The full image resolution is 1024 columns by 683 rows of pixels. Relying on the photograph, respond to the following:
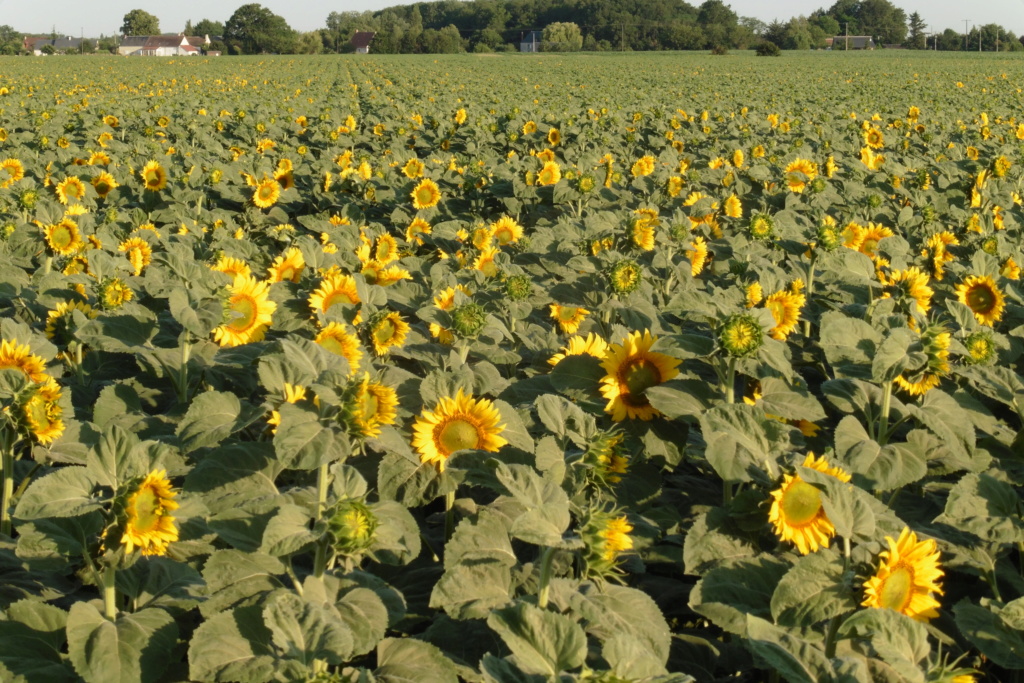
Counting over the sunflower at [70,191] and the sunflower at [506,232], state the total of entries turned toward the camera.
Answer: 2

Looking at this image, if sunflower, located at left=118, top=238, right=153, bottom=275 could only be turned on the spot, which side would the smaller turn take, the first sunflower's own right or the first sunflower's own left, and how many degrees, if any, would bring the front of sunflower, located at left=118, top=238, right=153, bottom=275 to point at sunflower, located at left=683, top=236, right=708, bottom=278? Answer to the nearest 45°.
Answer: approximately 45° to the first sunflower's own left

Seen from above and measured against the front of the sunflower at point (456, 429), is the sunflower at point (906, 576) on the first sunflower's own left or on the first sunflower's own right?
on the first sunflower's own left

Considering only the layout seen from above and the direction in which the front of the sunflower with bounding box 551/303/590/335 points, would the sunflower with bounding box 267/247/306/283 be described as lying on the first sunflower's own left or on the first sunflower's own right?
on the first sunflower's own right

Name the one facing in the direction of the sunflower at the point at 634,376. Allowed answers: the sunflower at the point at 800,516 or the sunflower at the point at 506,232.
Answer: the sunflower at the point at 506,232

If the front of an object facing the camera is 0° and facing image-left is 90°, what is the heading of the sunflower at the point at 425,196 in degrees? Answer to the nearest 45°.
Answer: approximately 0°

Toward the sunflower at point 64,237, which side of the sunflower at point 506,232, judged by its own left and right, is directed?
right

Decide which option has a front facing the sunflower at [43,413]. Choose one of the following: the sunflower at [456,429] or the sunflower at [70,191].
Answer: the sunflower at [70,191]
